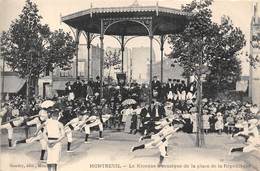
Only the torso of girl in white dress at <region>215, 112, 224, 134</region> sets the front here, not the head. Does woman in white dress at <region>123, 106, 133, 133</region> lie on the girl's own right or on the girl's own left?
on the girl's own right

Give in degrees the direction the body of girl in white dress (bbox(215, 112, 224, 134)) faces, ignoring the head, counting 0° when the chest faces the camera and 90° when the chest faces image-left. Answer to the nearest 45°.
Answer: approximately 0°

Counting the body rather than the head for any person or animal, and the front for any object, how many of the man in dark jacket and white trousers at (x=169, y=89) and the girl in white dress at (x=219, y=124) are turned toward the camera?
2

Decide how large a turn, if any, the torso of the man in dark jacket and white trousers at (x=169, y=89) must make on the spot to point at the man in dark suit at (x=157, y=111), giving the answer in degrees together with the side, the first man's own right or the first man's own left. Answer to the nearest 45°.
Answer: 0° — they already face them

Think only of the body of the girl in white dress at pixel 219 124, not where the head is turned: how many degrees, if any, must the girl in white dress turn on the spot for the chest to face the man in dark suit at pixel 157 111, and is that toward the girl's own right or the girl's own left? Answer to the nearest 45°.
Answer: approximately 45° to the girl's own right
